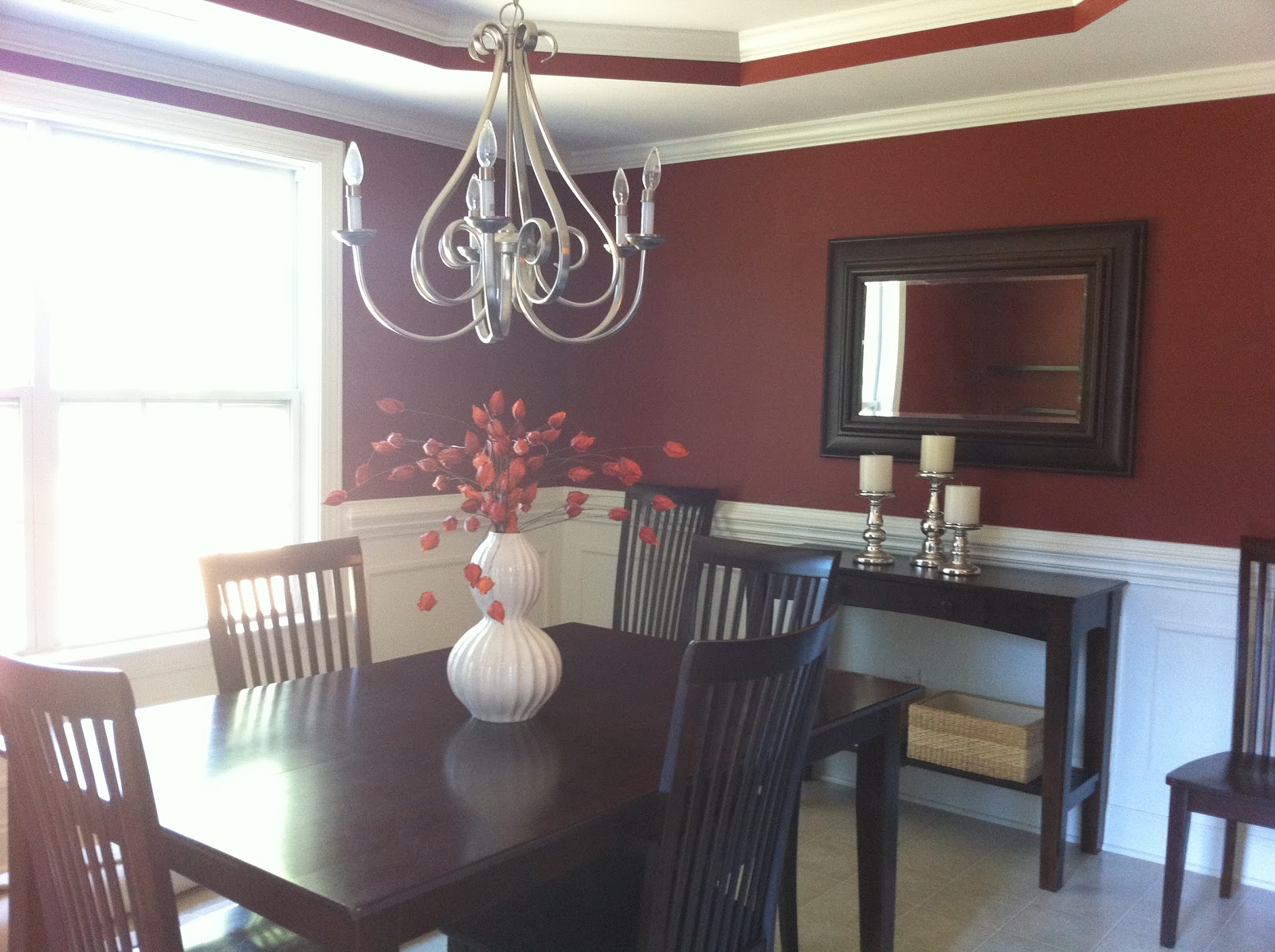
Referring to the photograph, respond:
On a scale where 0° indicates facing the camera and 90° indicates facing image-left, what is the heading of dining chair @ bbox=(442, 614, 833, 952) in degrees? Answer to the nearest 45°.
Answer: approximately 135°

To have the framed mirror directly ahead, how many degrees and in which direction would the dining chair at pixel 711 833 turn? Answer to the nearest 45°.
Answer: approximately 90° to its right

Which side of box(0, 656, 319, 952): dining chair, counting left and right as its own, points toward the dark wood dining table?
front

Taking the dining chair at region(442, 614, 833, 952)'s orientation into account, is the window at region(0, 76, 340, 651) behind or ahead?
ahead

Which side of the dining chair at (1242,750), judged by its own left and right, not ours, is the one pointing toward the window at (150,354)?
front

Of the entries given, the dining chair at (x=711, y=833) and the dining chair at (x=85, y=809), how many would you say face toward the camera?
0

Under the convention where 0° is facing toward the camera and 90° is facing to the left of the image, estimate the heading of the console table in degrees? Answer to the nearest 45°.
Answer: approximately 45°

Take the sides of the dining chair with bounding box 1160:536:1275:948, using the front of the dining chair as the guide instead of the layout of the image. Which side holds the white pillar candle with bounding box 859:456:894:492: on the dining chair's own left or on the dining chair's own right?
on the dining chair's own right

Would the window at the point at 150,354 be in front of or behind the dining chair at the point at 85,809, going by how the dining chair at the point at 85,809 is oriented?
in front

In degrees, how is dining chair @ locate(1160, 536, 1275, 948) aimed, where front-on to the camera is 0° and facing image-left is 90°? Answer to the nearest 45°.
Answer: approximately 45°

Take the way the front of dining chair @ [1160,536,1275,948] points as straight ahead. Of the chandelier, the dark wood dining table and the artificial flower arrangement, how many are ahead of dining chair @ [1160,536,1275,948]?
3

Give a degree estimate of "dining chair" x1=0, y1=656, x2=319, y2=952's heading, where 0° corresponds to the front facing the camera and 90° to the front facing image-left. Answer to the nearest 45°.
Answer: approximately 225°

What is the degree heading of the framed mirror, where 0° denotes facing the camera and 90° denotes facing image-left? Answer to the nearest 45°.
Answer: approximately 45°
